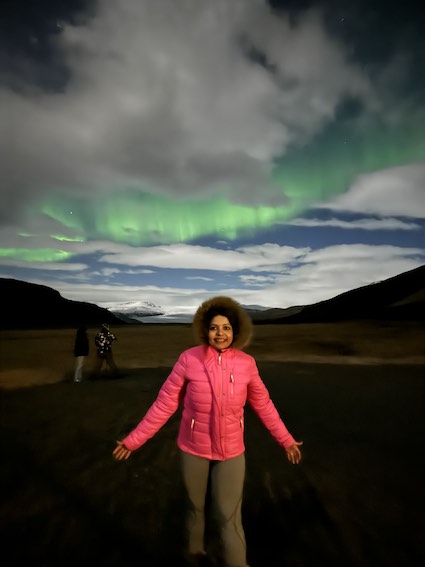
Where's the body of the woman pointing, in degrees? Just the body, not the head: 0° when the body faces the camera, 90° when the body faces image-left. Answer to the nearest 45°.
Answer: approximately 0°

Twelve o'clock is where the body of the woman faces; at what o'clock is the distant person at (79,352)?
The distant person is roughly at 5 o'clock from the woman.
